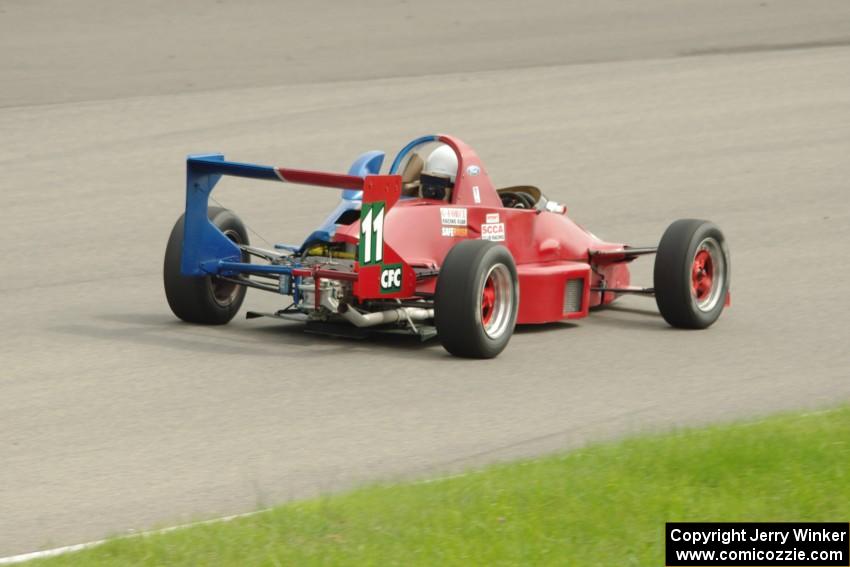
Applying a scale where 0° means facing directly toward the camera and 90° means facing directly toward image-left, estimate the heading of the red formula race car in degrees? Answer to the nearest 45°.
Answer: approximately 225°
